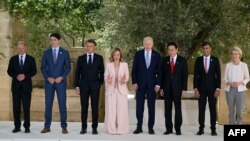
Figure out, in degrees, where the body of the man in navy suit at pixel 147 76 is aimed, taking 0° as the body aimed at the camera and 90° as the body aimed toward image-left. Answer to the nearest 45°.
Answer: approximately 0°

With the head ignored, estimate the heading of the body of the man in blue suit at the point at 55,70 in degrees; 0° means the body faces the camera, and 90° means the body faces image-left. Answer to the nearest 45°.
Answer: approximately 0°

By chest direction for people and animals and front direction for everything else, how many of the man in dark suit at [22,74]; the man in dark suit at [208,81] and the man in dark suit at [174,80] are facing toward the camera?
3

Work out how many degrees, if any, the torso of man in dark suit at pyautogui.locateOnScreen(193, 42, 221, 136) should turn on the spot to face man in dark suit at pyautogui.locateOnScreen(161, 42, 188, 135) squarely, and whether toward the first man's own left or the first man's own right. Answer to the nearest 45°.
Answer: approximately 90° to the first man's own right

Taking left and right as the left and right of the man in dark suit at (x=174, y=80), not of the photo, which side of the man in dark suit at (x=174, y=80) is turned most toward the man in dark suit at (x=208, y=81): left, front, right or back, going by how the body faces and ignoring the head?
left

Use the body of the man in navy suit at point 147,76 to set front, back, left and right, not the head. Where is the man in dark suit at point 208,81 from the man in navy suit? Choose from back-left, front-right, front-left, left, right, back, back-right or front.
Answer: left
